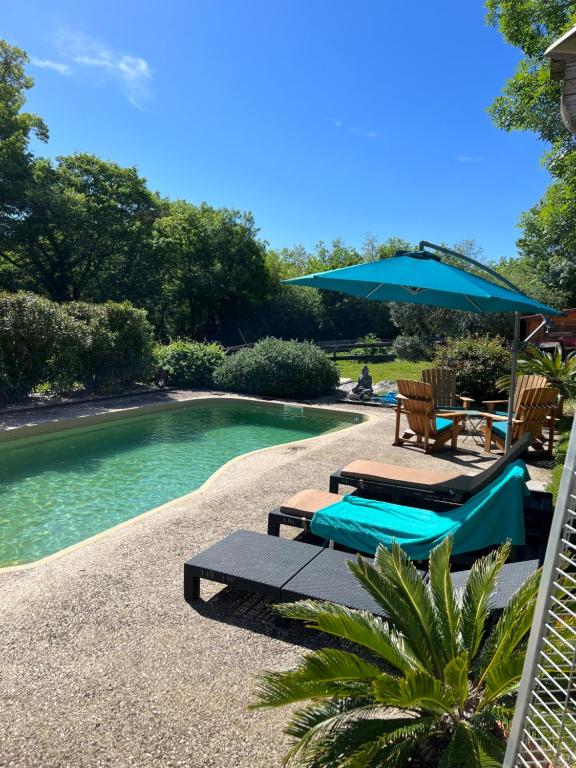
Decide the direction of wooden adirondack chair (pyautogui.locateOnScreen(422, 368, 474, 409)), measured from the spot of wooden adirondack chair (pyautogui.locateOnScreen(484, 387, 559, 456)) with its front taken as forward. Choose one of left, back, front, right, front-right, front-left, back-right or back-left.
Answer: front

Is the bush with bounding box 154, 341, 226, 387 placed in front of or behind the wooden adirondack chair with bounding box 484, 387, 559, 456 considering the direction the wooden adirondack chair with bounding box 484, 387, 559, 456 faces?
in front

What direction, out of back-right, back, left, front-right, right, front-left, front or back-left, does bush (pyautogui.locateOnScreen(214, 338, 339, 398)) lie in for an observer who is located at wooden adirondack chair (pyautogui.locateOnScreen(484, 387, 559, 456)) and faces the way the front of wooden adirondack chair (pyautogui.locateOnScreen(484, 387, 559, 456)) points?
front

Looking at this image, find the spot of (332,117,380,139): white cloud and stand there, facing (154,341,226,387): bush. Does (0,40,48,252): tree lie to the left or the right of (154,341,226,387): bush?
right

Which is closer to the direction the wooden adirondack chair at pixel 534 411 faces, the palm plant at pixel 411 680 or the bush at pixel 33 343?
the bush

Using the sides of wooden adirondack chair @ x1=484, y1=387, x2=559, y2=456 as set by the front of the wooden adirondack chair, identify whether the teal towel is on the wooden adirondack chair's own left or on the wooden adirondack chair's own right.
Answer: on the wooden adirondack chair's own left

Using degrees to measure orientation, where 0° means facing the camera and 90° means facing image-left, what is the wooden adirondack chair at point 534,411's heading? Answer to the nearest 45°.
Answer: approximately 135°

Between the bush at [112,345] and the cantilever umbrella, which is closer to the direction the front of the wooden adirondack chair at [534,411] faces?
the bush

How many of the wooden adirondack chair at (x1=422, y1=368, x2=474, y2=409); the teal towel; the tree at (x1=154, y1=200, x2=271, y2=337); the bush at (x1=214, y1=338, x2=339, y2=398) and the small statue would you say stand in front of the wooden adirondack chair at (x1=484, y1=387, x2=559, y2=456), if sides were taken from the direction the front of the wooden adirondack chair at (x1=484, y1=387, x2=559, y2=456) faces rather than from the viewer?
4

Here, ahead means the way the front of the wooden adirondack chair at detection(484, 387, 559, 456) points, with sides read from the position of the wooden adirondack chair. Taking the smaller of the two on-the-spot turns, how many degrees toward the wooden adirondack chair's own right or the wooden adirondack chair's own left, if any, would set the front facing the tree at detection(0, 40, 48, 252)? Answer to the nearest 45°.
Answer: approximately 45° to the wooden adirondack chair's own left

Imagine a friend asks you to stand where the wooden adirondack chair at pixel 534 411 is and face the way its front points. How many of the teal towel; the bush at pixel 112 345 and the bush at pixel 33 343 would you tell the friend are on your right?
0

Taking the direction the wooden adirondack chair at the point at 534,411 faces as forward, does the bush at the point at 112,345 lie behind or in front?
in front
